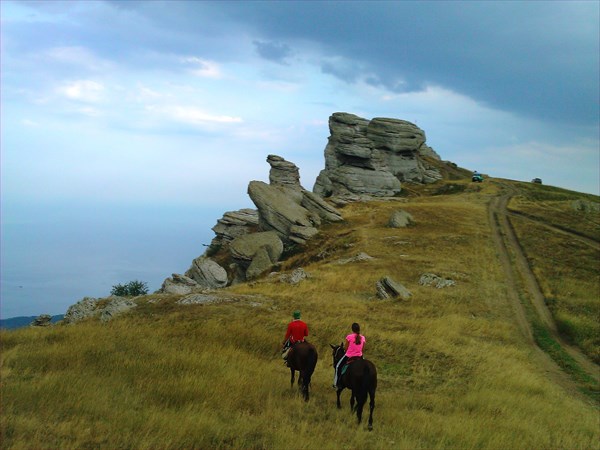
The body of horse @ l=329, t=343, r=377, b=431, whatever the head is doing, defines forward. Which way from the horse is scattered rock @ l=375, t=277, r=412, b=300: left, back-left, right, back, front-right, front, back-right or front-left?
front-right

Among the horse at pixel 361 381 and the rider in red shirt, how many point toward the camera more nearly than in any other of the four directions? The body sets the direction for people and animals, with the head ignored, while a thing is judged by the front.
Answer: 0

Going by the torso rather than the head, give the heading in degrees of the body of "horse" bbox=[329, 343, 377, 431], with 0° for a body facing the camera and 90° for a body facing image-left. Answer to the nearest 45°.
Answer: approximately 135°

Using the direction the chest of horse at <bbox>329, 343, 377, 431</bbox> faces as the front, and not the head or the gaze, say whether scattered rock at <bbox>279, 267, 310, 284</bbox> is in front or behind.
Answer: in front

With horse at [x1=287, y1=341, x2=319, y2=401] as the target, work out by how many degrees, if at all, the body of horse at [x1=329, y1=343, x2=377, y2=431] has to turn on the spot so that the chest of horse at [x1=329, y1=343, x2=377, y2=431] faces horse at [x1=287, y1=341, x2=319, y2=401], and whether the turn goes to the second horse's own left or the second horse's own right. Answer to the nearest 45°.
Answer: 0° — it already faces it

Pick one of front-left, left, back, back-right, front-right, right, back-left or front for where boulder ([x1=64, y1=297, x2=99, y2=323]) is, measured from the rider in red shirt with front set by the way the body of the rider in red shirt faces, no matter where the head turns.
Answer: front-left

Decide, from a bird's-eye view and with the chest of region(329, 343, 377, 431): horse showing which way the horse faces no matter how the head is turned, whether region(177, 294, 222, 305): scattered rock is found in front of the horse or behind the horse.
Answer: in front

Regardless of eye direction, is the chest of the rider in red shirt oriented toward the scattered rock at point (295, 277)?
yes

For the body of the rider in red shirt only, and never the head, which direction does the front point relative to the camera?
away from the camera
